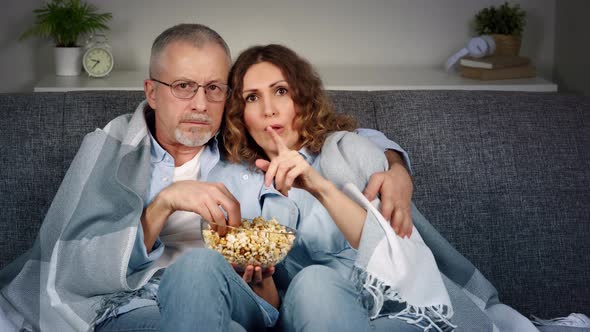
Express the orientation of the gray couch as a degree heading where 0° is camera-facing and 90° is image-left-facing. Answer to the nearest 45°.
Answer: approximately 0°

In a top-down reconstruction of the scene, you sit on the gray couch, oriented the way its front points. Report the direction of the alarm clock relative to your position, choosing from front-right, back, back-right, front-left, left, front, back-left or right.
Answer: back-right

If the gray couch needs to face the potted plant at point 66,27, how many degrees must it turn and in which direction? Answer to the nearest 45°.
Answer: approximately 135° to its right

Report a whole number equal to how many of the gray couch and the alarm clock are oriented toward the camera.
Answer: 2

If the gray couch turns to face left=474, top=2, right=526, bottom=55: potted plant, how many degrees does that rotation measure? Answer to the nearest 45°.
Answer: approximately 180°
